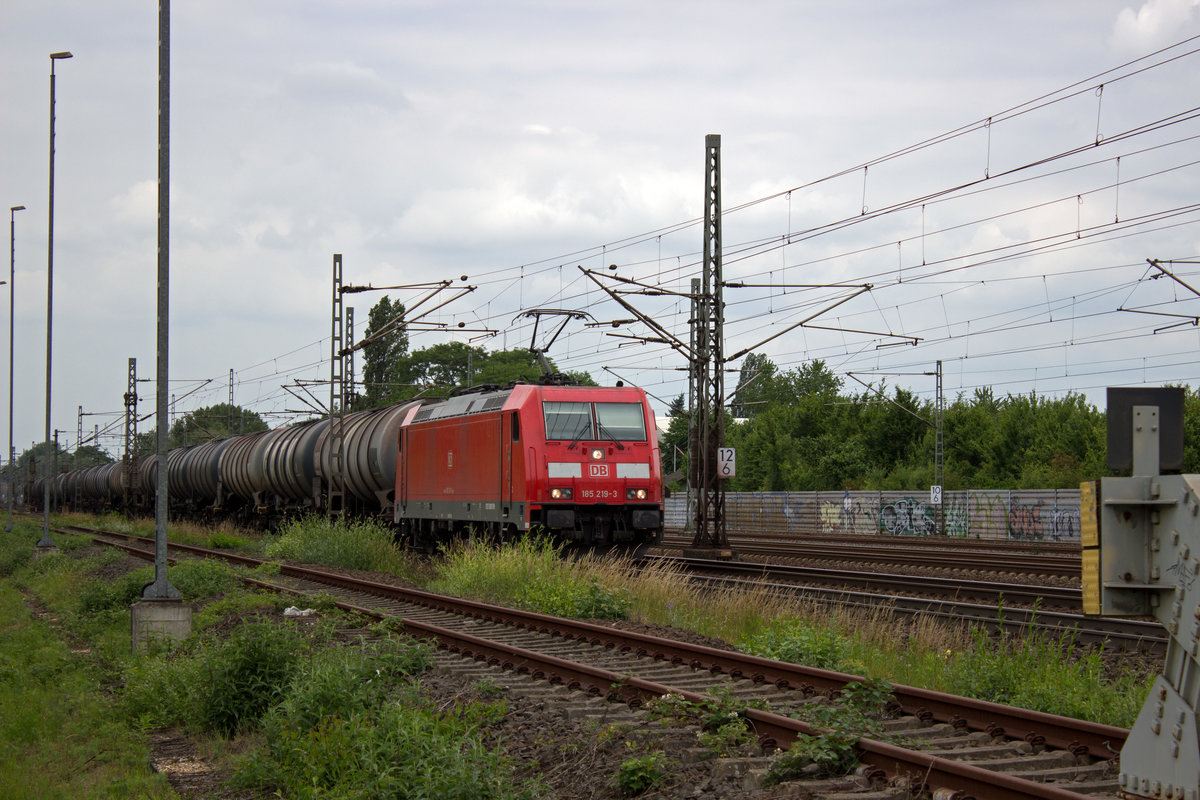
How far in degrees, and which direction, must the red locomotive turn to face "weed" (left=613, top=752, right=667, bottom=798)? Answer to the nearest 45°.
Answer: approximately 45° to its right

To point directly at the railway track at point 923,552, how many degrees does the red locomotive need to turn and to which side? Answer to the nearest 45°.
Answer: approximately 90° to its left

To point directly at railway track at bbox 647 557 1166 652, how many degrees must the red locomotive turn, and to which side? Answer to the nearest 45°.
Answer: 0° — it already faces it

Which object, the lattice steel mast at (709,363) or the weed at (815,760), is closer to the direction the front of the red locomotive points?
the weed

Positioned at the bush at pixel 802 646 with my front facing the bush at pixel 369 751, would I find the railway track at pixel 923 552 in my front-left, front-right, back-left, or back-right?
back-right

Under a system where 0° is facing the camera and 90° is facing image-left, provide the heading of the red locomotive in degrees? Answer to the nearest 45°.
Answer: approximately 315°

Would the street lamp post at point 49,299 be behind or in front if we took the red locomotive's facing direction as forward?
behind

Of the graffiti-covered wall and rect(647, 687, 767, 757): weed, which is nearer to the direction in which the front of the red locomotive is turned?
the weed

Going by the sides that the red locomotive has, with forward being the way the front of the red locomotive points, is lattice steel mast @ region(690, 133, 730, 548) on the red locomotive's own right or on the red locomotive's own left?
on the red locomotive's own left

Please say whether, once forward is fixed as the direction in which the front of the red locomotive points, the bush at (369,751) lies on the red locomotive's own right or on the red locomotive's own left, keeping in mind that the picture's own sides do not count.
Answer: on the red locomotive's own right
